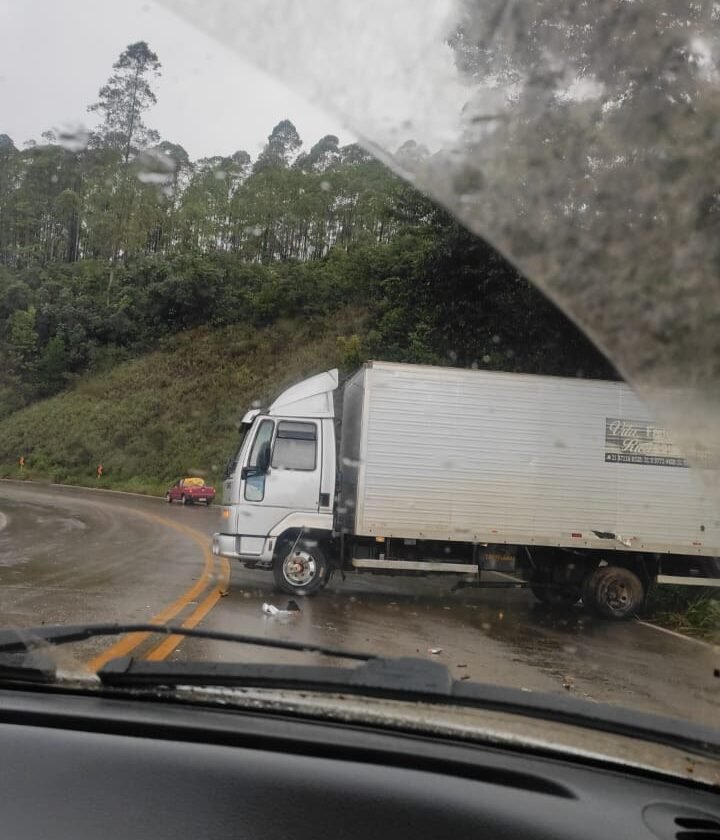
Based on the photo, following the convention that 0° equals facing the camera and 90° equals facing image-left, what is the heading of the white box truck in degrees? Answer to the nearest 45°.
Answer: approximately 90°

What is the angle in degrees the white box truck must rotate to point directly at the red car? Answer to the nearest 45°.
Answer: approximately 45° to its right

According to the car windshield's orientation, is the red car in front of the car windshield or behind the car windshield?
in front

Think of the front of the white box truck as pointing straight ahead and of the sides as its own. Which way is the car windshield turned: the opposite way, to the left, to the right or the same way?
to the right

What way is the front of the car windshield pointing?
away from the camera
